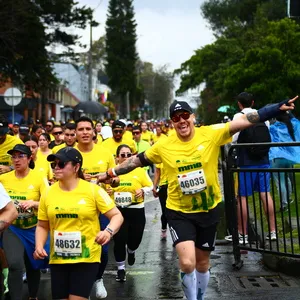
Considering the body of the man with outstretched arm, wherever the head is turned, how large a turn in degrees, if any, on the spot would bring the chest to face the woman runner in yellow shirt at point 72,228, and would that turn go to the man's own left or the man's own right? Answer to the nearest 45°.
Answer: approximately 45° to the man's own right

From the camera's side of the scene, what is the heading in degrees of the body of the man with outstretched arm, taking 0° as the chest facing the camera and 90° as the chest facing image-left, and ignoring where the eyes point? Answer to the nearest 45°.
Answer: approximately 0°

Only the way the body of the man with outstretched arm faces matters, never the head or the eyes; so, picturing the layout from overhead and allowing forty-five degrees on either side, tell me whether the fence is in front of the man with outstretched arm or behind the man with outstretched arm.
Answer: behind

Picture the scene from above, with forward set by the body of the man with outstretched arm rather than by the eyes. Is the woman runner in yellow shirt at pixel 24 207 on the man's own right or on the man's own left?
on the man's own right

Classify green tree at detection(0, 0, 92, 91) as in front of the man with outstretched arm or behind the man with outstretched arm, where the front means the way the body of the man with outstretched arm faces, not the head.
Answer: behind

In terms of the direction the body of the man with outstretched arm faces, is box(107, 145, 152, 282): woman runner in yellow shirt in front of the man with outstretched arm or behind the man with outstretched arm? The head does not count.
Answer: behind
